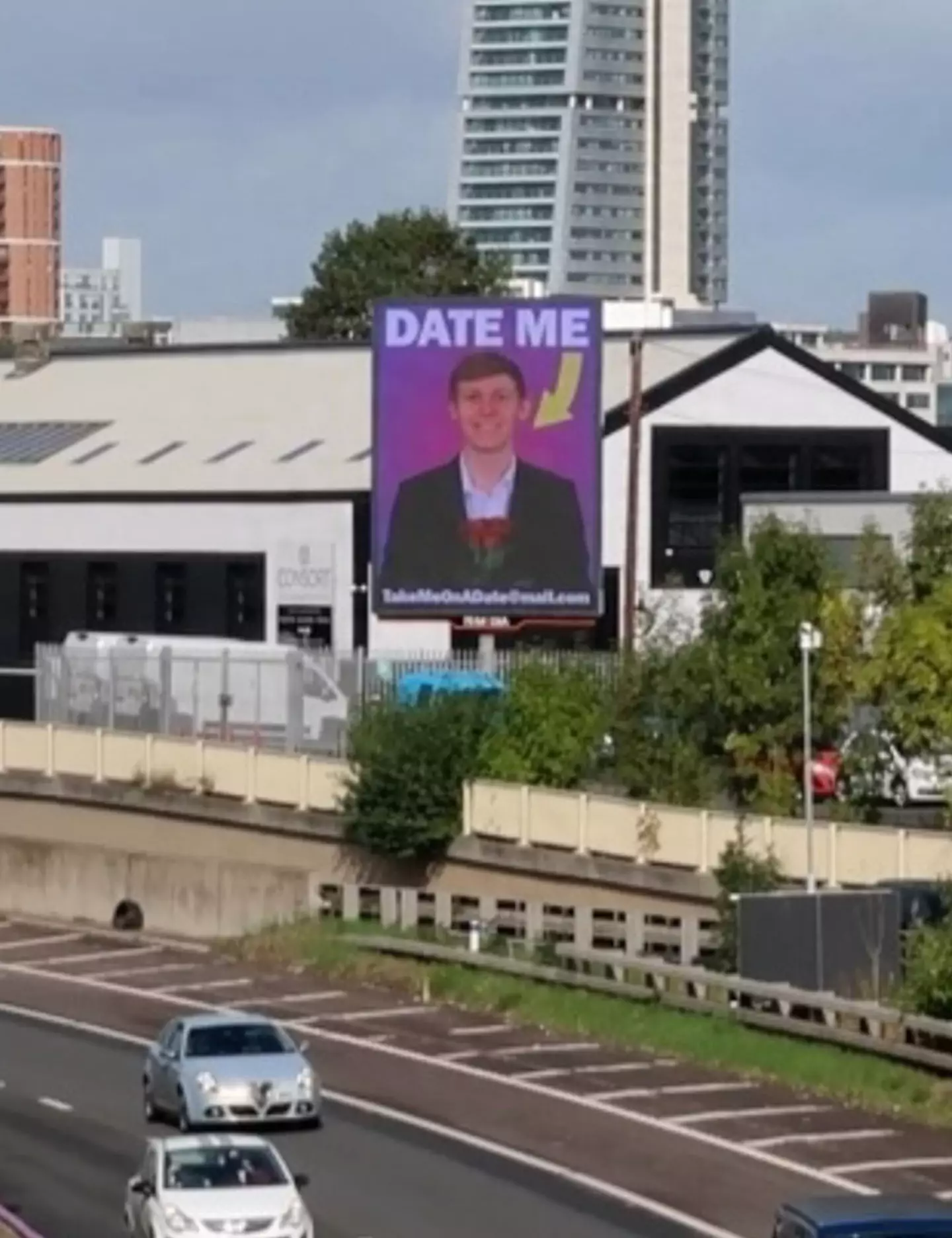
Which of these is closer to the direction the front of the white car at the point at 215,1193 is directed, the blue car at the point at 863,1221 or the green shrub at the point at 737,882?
the blue car

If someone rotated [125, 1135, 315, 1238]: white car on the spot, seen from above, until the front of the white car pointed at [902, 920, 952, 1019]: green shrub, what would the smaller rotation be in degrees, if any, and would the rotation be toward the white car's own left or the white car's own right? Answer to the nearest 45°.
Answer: approximately 135° to the white car's own left

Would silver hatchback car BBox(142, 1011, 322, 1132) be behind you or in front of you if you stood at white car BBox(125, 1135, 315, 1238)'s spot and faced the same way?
behind

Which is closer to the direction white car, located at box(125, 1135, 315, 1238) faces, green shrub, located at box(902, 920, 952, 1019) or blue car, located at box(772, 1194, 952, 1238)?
the blue car

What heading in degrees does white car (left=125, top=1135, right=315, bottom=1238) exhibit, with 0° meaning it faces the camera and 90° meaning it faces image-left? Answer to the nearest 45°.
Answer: approximately 0°

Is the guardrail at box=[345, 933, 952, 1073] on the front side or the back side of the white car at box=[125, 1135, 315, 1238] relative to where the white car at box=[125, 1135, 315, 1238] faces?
on the back side

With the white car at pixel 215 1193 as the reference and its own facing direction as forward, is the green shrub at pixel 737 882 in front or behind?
behind
